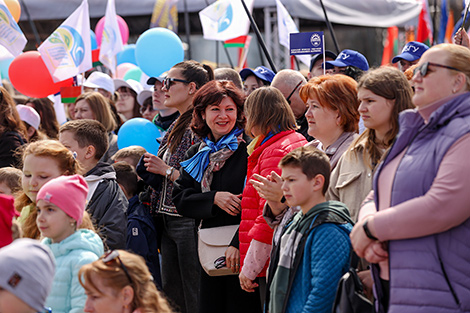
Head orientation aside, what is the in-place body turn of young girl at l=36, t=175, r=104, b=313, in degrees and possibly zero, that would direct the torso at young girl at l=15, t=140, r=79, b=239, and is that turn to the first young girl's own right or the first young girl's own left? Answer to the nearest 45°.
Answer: approximately 135° to the first young girl's own right

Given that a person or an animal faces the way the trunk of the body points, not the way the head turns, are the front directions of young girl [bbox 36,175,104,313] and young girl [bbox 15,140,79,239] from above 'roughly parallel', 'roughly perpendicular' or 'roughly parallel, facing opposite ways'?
roughly parallel

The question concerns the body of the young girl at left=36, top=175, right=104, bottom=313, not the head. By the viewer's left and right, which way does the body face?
facing the viewer and to the left of the viewer

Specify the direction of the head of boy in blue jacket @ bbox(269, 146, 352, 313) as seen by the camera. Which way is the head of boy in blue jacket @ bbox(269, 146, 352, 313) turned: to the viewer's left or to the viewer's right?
to the viewer's left

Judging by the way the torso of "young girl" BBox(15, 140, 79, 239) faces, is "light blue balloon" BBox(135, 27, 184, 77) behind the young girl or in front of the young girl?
behind

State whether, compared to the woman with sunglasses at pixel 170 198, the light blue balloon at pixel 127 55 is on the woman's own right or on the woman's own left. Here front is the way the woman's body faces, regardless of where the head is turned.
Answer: on the woman's own right

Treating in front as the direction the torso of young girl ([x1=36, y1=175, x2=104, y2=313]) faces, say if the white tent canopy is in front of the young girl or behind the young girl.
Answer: behind
